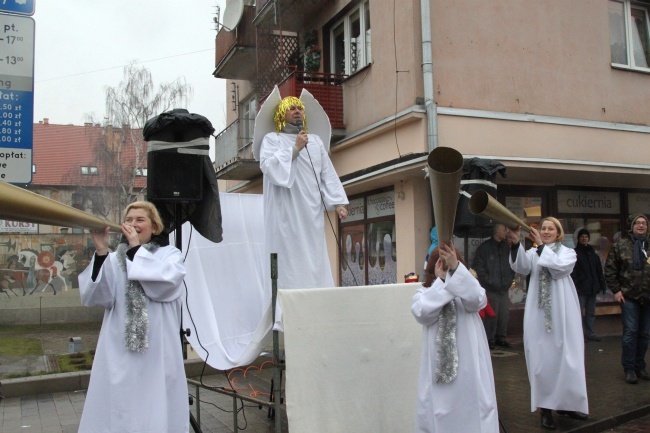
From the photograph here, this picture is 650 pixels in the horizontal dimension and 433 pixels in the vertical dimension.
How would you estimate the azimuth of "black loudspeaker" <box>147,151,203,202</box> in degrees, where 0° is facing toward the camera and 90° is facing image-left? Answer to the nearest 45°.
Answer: approximately 0°

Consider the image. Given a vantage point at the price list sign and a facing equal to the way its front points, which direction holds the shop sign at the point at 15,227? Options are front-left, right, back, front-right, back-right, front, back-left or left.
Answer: back

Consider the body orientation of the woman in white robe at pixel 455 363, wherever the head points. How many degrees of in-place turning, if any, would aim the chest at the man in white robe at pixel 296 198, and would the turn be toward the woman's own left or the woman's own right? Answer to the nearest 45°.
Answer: approximately 135° to the woman's own right

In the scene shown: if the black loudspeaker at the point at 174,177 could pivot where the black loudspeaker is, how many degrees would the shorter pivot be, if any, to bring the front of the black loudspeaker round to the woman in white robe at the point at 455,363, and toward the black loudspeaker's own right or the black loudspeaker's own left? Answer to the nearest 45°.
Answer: approximately 45° to the black loudspeaker's own left

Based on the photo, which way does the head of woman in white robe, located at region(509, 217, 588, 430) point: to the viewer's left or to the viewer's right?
to the viewer's left

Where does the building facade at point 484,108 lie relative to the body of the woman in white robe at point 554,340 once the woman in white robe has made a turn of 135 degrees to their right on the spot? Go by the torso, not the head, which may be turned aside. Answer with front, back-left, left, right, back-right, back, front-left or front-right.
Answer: front

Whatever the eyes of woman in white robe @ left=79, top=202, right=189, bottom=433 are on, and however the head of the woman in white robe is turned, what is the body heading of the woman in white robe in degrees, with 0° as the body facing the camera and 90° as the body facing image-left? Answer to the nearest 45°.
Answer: approximately 45°
